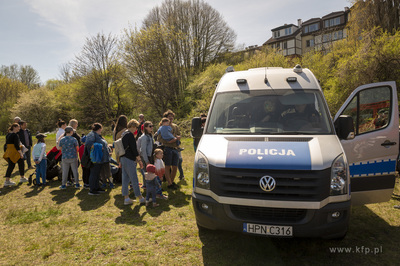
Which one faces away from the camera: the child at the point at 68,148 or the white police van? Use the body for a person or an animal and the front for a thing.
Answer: the child

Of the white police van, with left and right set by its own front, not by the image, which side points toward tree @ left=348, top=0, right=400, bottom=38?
back

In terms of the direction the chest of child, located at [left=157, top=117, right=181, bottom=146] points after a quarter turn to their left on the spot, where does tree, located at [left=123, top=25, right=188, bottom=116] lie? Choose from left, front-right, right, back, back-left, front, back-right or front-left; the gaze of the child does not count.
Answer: front-left

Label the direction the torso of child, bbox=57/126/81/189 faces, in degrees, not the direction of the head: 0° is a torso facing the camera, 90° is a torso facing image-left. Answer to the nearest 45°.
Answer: approximately 180°

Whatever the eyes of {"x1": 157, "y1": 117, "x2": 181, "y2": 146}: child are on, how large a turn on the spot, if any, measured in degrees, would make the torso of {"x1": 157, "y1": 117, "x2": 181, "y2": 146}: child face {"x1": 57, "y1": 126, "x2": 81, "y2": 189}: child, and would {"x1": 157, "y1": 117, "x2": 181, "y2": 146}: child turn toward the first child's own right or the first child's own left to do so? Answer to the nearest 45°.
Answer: approximately 135° to the first child's own right

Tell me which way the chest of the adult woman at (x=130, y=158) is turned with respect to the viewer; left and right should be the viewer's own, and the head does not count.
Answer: facing away from the viewer and to the right of the viewer

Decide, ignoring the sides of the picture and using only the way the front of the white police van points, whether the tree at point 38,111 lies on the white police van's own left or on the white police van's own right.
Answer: on the white police van's own right

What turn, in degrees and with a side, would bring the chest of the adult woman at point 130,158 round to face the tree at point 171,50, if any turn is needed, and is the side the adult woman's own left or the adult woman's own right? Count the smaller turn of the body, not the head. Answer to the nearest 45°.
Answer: approximately 45° to the adult woman's own left

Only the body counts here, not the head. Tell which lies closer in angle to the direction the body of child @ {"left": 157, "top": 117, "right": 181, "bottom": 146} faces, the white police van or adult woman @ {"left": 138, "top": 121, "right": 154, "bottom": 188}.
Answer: the white police van

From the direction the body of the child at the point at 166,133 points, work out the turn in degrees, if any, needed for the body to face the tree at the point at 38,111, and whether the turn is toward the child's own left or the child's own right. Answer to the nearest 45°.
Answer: approximately 180°

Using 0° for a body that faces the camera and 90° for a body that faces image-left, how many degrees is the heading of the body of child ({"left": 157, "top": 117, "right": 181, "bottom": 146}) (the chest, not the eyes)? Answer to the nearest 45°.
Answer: approximately 315°

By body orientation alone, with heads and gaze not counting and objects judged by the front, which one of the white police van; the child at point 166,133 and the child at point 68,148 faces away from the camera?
the child at point 68,148

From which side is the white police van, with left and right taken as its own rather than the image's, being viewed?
front

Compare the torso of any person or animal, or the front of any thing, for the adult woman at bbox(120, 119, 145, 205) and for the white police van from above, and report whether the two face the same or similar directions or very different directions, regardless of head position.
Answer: very different directions

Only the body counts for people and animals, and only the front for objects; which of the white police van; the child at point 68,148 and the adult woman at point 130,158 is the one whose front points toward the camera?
the white police van
